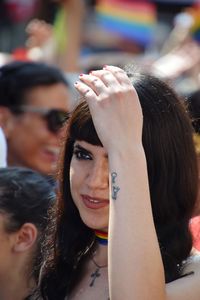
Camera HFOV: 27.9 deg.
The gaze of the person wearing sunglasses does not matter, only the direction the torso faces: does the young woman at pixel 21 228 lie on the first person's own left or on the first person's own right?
on the first person's own right

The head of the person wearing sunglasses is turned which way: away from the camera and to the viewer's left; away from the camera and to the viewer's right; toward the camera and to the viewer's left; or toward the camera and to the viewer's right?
toward the camera and to the viewer's right

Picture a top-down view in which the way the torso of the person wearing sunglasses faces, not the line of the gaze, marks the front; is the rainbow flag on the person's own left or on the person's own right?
on the person's own left
